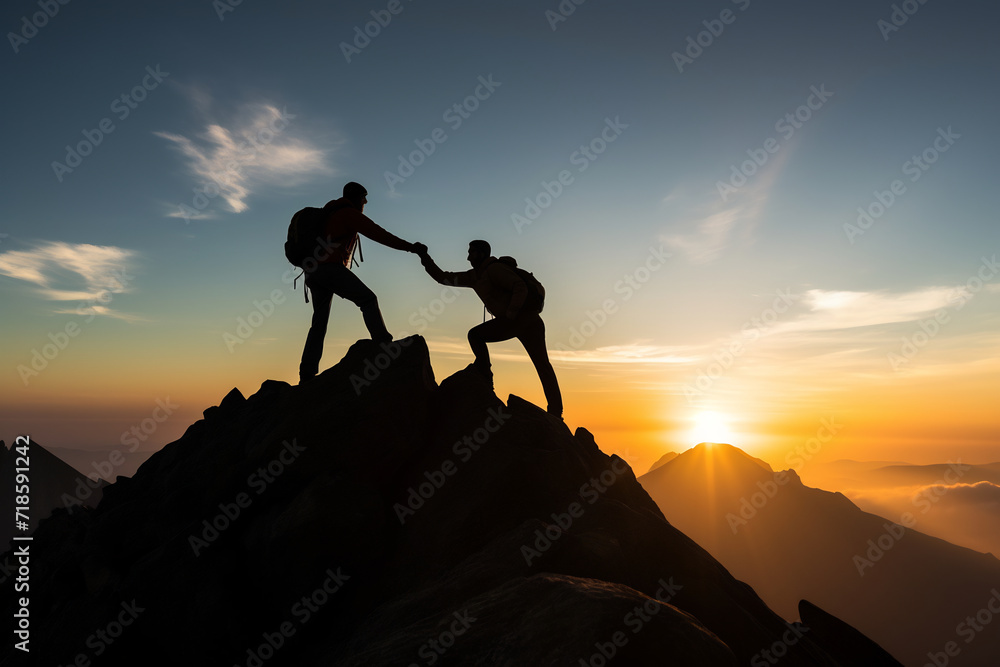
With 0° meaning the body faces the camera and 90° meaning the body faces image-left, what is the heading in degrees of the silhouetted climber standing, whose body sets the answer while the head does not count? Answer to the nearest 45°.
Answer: approximately 270°

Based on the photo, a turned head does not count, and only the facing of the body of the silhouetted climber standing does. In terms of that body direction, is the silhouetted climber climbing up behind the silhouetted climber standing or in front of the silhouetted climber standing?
in front

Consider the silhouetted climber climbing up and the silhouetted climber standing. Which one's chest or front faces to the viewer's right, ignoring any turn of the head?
the silhouetted climber standing

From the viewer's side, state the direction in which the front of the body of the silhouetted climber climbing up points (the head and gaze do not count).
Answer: to the viewer's left

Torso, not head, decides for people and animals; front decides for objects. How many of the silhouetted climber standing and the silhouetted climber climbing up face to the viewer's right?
1

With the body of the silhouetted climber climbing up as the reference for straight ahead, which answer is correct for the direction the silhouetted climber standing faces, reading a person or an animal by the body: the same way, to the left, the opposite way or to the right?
the opposite way

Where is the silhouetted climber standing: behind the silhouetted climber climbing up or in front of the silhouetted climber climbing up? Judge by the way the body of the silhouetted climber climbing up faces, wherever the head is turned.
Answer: in front
